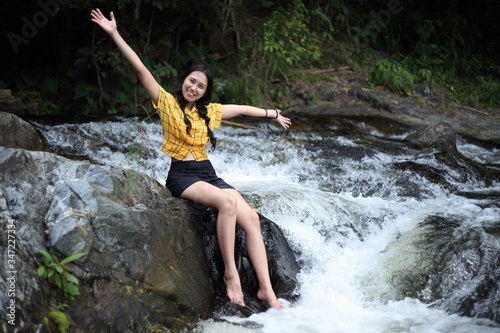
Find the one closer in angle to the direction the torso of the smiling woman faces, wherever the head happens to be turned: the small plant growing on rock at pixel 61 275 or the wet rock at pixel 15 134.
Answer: the small plant growing on rock

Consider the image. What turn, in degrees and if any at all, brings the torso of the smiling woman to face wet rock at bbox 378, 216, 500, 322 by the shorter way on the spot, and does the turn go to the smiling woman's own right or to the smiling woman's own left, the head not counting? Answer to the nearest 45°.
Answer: approximately 45° to the smiling woman's own left

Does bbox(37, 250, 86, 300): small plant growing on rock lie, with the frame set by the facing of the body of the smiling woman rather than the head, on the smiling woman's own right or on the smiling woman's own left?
on the smiling woman's own right

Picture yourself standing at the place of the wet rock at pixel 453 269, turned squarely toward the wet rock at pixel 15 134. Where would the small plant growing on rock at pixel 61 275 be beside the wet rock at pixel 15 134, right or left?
left

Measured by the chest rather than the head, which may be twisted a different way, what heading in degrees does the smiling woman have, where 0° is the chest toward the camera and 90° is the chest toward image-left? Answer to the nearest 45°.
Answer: approximately 315°

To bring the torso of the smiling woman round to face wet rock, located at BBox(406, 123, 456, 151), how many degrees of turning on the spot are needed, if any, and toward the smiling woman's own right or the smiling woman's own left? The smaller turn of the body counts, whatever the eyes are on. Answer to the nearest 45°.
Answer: approximately 90° to the smiling woman's own left
